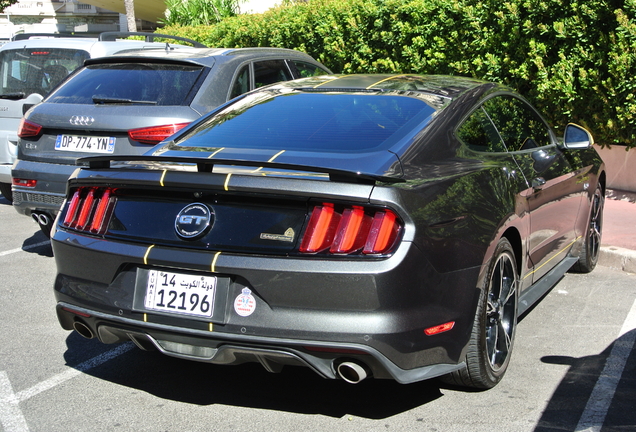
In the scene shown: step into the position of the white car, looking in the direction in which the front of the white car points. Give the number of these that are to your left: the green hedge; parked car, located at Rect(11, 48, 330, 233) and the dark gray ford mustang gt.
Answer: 0

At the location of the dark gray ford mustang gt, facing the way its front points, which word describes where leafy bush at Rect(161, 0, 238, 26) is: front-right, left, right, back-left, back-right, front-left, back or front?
front-left

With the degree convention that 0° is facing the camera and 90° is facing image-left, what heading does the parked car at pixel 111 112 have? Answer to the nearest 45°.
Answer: approximately 225°

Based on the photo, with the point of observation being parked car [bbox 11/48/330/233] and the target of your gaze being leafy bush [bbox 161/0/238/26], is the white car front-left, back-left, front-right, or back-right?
front-left

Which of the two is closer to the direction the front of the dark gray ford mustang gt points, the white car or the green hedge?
the green hedge

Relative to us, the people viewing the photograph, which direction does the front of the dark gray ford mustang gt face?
facing away from the viewer and to the right of the viewer

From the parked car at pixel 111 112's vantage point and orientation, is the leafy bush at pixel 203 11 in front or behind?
in front

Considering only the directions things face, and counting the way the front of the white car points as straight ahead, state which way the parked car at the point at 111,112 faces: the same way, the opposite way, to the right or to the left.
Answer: the same way

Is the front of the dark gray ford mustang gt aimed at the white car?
no

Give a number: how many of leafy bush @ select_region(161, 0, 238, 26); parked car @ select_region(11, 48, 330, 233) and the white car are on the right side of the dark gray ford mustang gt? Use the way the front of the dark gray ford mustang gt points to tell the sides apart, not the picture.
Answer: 0

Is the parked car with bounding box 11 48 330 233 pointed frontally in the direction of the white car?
no

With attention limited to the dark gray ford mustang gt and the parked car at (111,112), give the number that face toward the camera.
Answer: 0

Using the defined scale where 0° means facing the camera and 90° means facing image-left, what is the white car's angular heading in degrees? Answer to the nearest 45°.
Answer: approximately 225°

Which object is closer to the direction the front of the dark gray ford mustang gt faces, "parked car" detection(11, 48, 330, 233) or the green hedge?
the green hedge

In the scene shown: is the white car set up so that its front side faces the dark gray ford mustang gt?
no

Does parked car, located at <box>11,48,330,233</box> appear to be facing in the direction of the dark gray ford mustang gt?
no

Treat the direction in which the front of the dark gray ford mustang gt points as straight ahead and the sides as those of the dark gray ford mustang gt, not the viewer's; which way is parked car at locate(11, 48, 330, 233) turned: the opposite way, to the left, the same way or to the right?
the same way
